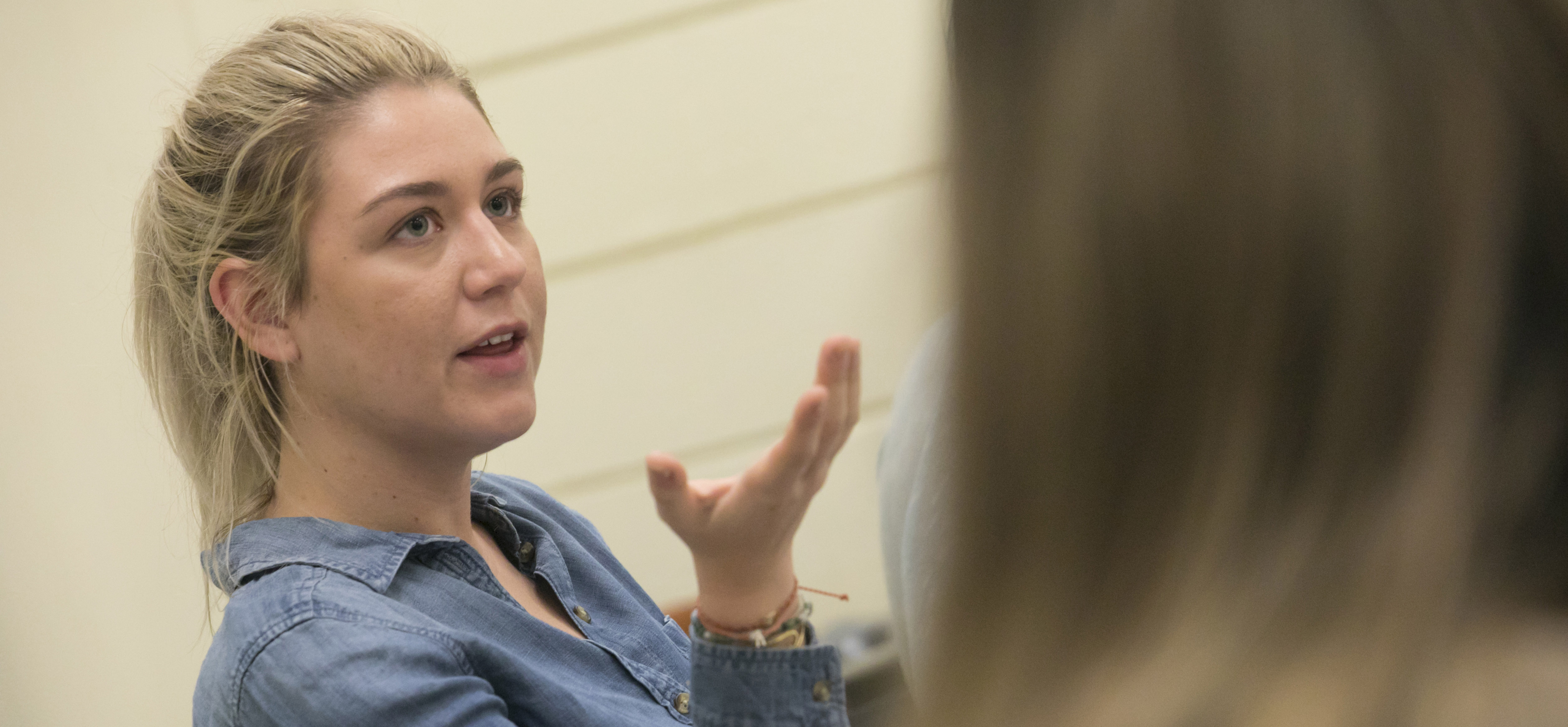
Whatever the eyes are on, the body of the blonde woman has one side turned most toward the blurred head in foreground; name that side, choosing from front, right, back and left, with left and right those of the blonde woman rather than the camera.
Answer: front

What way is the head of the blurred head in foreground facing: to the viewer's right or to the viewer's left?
to the viewer's left

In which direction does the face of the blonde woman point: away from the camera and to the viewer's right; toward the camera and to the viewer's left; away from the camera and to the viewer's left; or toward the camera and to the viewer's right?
toward the camera and to the viewer's right

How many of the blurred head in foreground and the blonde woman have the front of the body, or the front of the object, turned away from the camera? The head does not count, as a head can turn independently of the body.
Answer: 1

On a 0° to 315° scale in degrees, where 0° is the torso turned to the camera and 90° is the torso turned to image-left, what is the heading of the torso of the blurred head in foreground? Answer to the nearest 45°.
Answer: approximately 180°

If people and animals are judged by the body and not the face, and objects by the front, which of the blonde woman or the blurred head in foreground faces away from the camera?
the blurred head in foreground

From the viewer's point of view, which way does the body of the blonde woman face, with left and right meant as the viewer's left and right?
facing the viewer and to the right of the viewer

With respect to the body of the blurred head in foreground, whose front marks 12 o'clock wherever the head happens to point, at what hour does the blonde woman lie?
The blonde woman is roughly at 10 o'clock from the blurred head in foreground.
